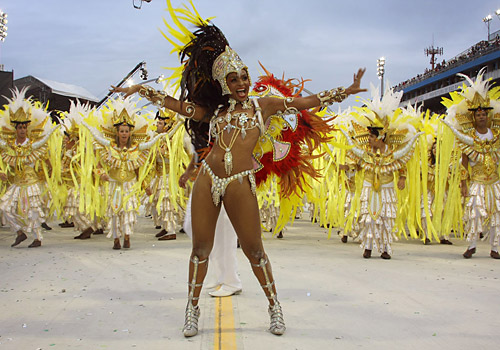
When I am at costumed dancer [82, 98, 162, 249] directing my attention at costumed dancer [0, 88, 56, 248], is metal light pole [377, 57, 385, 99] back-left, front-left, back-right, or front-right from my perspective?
back-right

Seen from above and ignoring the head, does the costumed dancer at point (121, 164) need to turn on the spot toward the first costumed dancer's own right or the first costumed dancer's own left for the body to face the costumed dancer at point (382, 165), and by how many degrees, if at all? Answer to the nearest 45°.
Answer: approximately 45° to the first costumed dancer's own left

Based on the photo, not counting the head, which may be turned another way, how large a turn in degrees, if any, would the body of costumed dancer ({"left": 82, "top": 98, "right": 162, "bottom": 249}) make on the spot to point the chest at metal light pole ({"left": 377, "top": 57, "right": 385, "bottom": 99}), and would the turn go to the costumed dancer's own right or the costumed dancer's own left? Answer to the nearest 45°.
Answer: approximately 135° to the costumed dancer's own left

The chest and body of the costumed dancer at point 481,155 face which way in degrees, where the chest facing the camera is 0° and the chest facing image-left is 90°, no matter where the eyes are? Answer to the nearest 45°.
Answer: approximately 0°

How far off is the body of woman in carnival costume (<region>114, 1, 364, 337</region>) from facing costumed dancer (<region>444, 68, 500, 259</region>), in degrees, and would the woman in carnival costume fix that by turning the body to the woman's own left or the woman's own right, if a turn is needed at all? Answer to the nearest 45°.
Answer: approximately 135° to the woman's own left

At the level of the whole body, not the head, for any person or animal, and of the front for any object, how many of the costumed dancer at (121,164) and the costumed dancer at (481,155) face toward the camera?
2

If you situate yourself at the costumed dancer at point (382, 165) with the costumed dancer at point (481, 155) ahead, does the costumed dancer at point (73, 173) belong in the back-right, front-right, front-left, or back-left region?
back-left

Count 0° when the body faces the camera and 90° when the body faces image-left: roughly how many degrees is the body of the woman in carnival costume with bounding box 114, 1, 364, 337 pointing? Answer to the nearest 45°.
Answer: approximately 0°

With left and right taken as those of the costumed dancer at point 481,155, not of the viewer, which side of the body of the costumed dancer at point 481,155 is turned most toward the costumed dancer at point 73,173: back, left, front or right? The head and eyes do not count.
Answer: right

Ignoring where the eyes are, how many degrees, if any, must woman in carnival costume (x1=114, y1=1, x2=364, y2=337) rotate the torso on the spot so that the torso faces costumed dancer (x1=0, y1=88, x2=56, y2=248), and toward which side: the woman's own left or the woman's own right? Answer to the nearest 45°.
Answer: approximately 135° to the woman's own right
